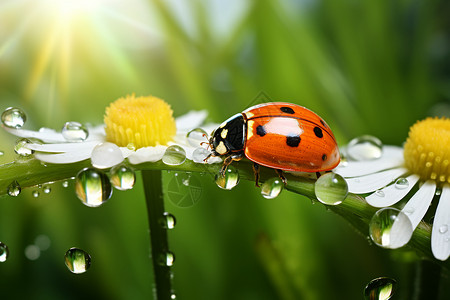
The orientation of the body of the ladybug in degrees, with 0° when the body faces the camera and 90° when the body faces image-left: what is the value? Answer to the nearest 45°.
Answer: approximately 90°
